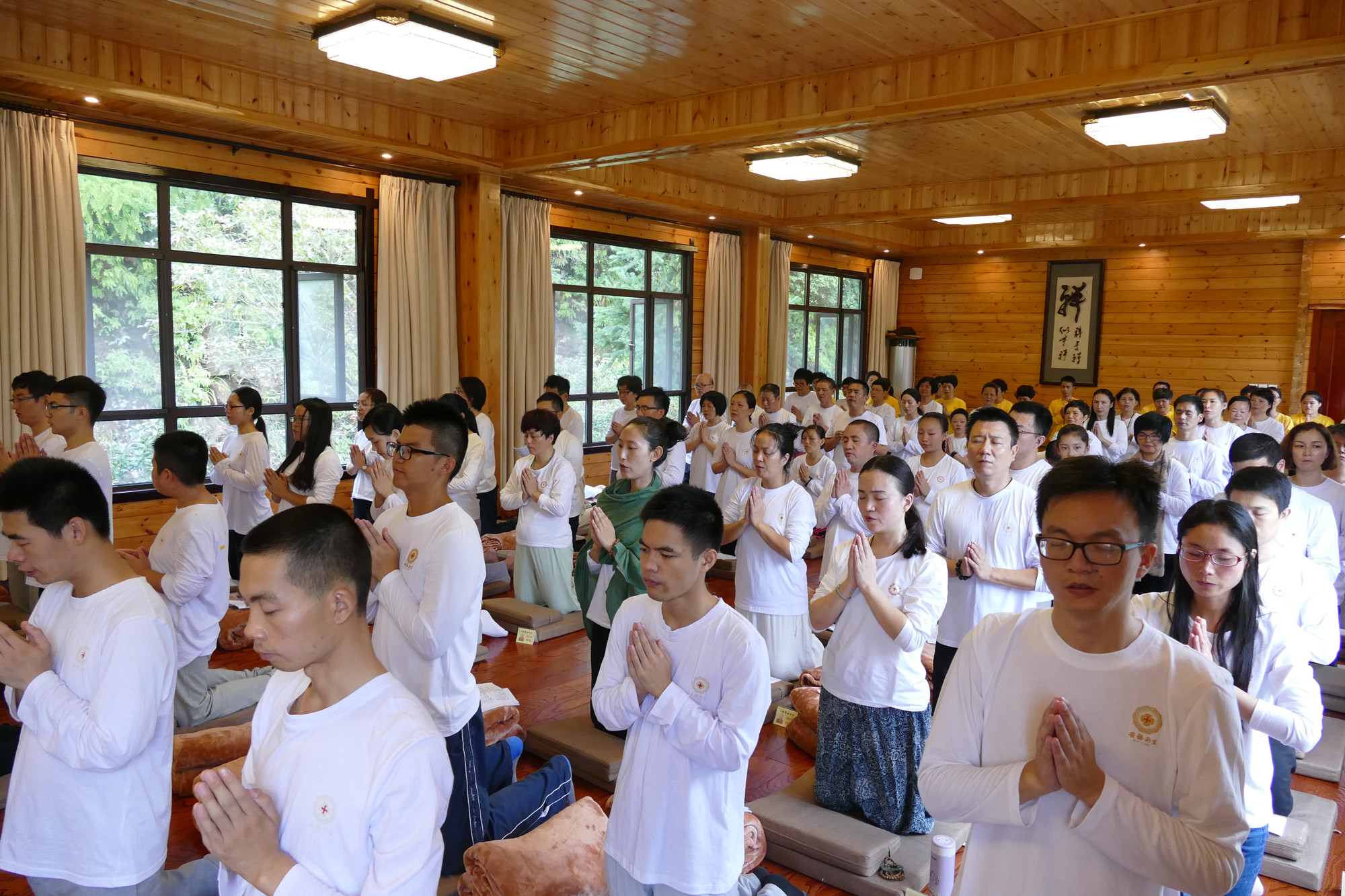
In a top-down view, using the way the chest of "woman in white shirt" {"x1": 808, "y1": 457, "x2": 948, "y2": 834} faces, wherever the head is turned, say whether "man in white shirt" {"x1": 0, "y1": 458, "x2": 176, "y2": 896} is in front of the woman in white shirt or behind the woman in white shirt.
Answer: in front

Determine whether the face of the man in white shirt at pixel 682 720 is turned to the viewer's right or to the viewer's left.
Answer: to the viewer's left

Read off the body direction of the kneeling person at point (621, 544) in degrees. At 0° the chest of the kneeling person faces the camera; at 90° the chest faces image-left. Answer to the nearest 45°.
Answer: approximately 45°

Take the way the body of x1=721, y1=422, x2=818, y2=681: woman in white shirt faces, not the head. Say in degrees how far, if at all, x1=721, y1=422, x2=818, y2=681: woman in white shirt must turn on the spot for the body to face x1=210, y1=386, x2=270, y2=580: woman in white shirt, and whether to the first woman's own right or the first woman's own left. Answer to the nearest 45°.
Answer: approximately 45° to the first woman's own right

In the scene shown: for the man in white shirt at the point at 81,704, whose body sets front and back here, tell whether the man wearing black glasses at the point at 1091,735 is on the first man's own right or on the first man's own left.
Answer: on the first man's own left

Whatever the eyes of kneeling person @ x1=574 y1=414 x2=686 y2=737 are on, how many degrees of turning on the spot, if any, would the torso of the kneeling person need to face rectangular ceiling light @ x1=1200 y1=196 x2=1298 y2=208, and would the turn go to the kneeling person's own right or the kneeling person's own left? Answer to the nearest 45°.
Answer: approximately 180°

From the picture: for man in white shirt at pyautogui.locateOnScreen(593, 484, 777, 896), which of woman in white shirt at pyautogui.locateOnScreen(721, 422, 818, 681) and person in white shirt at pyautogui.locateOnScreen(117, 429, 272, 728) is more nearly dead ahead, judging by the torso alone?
the person in white shirt

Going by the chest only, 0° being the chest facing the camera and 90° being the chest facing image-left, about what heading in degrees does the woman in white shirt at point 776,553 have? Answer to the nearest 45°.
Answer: approximately 45°

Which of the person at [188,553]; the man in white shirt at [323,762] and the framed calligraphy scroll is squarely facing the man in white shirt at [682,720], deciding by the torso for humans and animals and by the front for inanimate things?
the framed calligraphy scroll

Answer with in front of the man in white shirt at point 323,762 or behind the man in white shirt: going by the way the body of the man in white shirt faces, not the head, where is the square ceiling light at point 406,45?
behind
